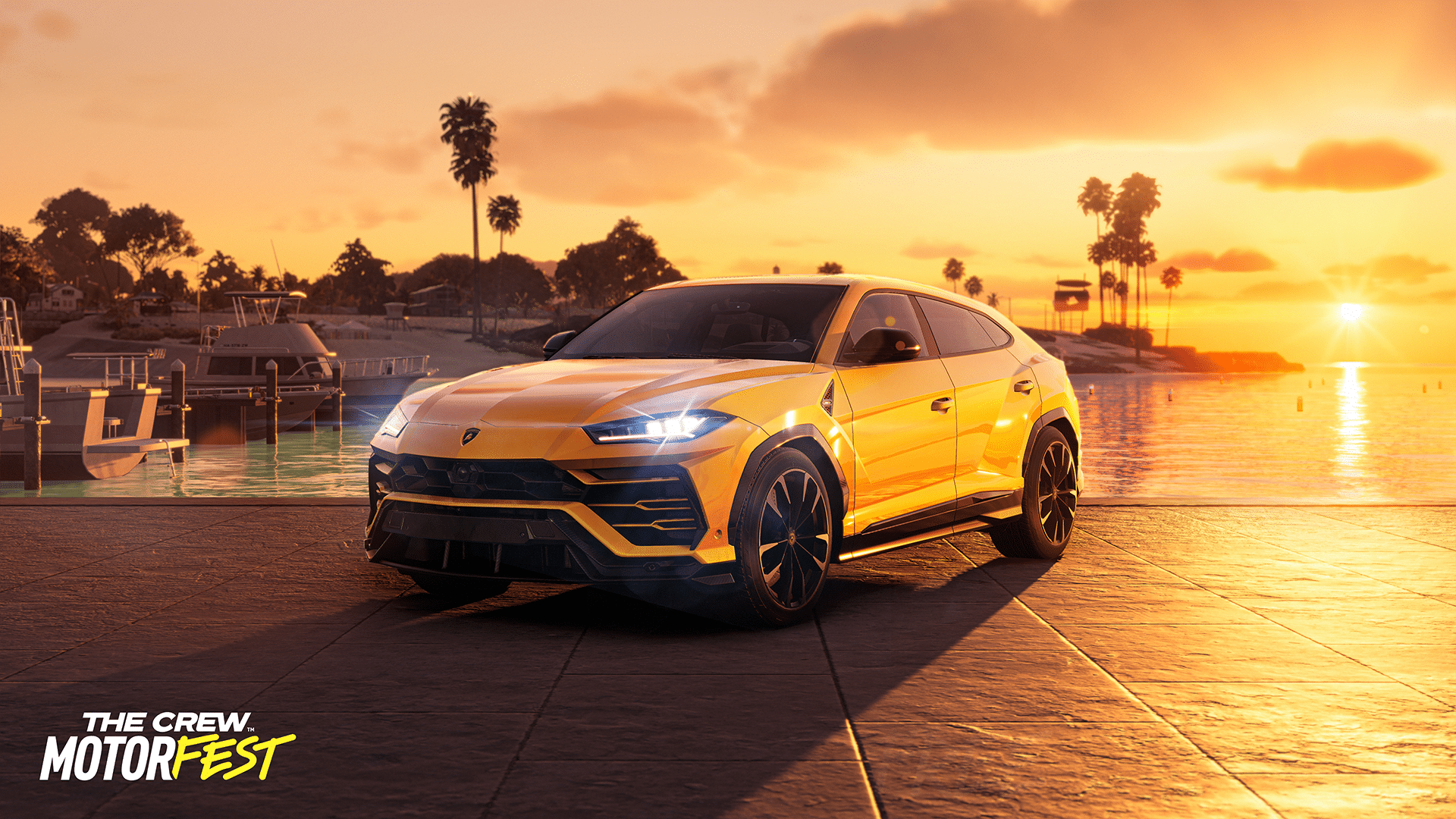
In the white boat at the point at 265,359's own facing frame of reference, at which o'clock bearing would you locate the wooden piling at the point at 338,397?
The wooden piling is roughly at 2 o'clock from the white boat.

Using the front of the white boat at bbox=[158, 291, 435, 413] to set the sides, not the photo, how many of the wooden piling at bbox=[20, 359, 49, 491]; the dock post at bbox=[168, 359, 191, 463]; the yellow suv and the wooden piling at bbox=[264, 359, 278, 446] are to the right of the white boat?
4

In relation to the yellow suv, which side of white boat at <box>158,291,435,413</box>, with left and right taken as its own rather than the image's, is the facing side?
right

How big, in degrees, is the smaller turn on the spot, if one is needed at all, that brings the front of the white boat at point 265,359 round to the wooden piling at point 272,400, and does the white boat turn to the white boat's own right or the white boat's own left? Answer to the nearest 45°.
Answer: approximately 90° to the white boat's own right

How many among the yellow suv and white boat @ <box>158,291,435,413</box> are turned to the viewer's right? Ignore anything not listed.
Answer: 1

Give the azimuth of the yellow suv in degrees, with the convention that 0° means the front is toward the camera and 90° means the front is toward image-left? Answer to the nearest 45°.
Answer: approximately 45°

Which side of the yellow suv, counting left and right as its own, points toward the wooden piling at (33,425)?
right

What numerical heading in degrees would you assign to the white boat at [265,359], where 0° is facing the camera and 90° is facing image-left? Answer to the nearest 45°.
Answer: approximately 270°

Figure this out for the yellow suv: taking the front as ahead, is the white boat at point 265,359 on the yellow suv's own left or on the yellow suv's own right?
on the yellow suv's own right

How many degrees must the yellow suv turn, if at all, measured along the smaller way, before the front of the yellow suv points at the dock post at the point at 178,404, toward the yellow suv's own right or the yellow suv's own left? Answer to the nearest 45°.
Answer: approximately 90° to the yellow suv's own right

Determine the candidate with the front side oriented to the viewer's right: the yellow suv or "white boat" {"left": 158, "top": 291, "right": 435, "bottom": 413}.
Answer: the white boat
